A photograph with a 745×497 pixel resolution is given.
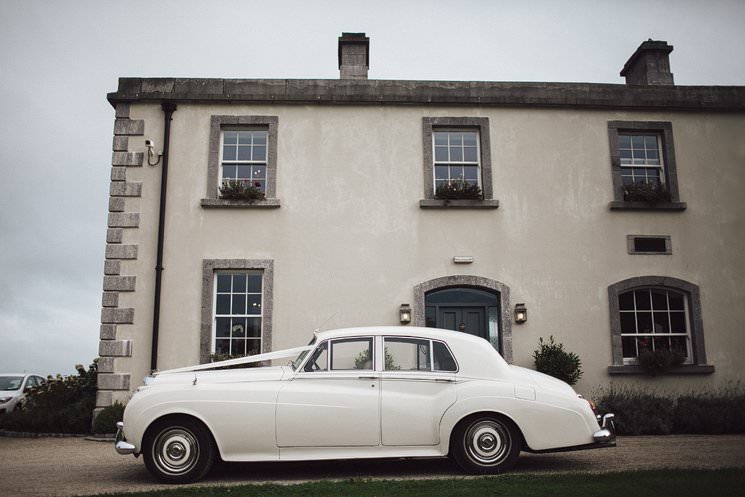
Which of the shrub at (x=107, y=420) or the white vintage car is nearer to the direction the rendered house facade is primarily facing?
the white vintage car

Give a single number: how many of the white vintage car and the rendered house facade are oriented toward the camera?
1

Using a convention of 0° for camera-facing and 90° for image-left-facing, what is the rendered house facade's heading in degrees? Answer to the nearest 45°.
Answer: approximately 0°

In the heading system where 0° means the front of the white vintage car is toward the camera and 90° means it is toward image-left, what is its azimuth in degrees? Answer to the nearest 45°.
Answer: approximately 90°

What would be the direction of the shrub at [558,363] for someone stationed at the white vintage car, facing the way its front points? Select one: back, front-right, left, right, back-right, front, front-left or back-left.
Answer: back-right

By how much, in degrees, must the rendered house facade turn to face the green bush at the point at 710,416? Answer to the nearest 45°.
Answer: approximately 90° to its left

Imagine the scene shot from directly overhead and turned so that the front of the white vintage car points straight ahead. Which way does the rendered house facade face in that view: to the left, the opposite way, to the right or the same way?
to the left

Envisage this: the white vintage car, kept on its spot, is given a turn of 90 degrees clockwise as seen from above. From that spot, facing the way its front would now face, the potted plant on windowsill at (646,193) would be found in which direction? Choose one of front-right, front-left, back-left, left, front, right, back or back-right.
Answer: front-right

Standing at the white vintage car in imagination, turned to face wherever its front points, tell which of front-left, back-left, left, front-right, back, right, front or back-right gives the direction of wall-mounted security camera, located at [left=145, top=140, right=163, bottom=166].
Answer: front-right

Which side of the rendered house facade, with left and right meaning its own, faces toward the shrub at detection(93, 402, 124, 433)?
right

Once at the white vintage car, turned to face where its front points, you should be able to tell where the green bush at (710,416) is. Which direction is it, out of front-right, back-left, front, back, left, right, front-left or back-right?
back-right

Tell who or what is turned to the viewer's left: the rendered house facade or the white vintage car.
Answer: the white vintage car
